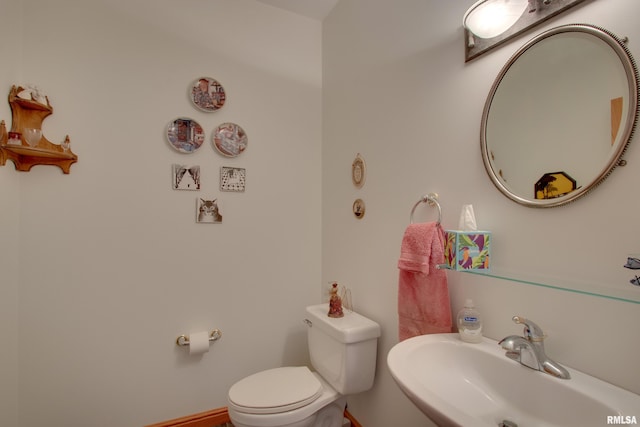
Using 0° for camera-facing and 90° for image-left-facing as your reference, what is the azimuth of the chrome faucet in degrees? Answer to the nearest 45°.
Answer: approximately 45°

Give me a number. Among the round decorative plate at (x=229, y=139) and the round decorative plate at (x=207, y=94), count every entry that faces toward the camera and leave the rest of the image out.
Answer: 2

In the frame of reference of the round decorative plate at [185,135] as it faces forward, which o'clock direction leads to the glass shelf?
The glass shelf is roughly at 11 o'clock from the round decorative plate.

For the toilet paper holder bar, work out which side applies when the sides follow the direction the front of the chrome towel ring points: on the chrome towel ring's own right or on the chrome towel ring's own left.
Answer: on the chrome towel ring's own right

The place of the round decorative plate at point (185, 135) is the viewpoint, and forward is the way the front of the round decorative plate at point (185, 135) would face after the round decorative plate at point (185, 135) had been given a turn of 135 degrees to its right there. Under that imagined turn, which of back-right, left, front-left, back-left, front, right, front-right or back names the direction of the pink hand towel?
back

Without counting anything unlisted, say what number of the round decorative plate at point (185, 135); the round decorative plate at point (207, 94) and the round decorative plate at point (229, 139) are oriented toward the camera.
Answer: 3

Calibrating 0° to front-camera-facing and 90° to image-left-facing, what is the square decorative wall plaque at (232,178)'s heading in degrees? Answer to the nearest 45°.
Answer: approximately 0°

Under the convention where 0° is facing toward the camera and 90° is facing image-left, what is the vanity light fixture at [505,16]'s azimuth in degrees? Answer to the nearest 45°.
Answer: approximately 45°

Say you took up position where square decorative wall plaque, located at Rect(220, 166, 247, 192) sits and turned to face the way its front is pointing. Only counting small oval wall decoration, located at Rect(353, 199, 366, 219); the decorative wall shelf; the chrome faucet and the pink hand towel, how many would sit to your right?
1

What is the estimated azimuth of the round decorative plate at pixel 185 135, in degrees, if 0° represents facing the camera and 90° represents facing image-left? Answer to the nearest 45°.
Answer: approximately 0°

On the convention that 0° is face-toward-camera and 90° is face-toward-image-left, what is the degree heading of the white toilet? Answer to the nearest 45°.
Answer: approximately 45°

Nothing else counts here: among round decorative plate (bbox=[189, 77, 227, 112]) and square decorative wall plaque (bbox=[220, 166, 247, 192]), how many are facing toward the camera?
2
